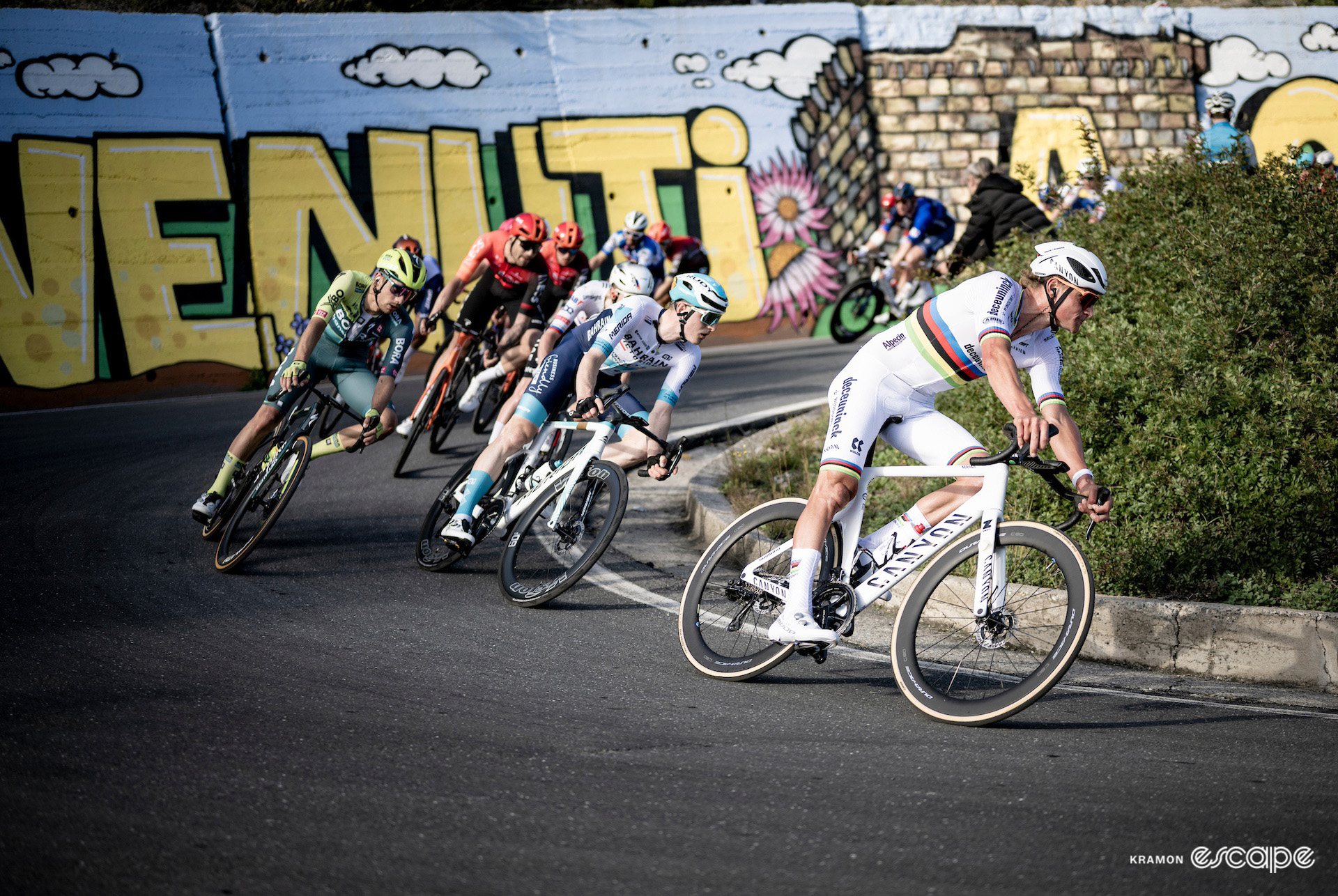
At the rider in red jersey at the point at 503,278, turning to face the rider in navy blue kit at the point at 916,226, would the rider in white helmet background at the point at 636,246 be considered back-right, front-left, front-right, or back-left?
front-left

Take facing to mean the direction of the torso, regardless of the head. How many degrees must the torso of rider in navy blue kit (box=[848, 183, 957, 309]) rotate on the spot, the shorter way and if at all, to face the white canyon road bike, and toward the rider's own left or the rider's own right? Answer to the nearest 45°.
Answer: approximately 45° to the rider's own left

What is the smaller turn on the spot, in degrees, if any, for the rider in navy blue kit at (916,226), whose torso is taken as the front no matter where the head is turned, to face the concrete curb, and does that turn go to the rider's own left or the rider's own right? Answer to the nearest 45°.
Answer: approximately 45° to the rider's own left

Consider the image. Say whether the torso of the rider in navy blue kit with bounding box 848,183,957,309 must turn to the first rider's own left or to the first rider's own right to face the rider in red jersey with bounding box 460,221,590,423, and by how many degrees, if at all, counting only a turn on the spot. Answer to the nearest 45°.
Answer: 0° — they already face them

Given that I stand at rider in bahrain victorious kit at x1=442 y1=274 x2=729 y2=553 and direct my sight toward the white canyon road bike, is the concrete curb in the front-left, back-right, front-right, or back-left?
front-left

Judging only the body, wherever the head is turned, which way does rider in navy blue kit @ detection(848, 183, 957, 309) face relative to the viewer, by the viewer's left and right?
facing the viewer and to the left of the viewer

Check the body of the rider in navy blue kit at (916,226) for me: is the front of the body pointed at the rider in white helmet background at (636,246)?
yes

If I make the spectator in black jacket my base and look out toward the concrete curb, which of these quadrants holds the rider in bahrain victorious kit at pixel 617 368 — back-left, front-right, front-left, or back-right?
front-right

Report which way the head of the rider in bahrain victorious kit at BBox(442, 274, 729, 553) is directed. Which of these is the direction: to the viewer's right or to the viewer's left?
to the viewer's right

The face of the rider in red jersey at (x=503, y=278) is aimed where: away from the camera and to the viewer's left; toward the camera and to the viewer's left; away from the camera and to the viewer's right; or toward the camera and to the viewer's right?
toward the camera and to the viewer's right
